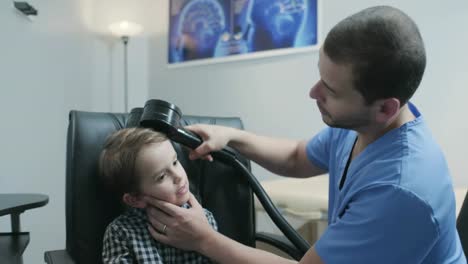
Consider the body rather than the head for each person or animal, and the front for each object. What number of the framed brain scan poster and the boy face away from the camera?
0

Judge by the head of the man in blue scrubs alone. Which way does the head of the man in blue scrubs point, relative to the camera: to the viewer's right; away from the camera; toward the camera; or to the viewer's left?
to the viewer's left

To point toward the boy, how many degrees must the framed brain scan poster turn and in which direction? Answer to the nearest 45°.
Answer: approximately 45° to its left

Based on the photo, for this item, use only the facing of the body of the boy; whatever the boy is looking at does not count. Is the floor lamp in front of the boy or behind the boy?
behind

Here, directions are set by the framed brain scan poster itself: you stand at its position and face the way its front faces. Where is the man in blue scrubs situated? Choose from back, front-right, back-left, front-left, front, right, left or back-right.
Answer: front-left

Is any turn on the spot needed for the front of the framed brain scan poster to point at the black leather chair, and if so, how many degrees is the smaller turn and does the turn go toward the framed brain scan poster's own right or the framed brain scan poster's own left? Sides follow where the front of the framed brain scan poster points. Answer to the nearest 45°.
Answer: approximately 45° to the framed brain scan poster's own left

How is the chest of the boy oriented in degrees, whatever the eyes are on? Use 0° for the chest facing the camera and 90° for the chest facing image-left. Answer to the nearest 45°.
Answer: approximately 315°

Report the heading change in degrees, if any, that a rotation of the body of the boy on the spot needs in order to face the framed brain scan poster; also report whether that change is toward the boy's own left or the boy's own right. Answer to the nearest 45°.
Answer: approximately 135° to the boy's own left

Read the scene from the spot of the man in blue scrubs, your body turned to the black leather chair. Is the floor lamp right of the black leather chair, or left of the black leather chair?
right

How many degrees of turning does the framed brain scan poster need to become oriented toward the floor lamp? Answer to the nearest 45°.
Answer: approximately 45° to its right

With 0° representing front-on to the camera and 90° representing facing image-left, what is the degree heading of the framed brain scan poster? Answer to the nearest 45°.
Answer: approximately 45°
